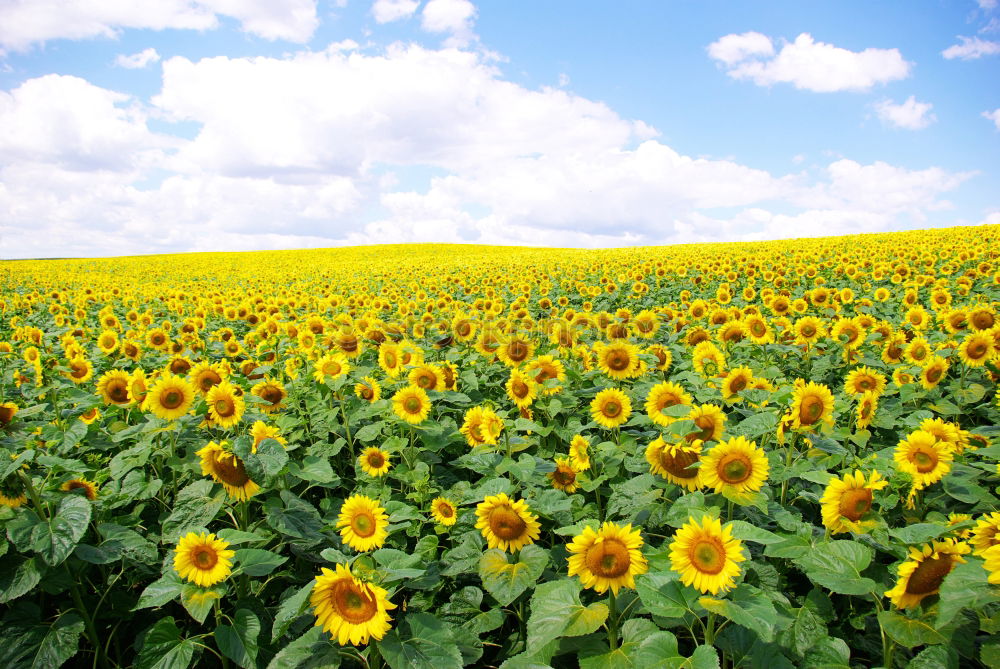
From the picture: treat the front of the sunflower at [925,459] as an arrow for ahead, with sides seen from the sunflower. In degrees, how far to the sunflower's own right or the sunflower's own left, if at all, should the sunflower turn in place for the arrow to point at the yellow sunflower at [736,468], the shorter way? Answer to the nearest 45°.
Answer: approximately 45° to the sunflower's own right

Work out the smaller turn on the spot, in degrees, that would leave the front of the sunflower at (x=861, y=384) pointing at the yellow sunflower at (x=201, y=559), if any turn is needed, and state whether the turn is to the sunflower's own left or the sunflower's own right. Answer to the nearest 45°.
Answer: approximately 45° to the sunflower's own right

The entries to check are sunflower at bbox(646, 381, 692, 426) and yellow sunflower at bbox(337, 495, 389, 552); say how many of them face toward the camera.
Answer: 2

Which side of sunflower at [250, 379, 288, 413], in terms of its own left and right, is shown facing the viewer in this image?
front

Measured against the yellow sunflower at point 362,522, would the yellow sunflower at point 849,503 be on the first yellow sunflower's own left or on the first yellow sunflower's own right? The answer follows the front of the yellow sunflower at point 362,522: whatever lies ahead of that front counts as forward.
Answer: on the first yellow sunflower's own left

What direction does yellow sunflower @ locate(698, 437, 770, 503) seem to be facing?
toward the camera

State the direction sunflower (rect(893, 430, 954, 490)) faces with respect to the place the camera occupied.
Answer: facing the viewer

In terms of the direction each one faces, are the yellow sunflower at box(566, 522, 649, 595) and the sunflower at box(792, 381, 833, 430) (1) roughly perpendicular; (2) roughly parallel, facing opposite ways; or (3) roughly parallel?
roughly parallel

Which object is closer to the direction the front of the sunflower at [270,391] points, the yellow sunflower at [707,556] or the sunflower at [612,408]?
the yellow sunflower

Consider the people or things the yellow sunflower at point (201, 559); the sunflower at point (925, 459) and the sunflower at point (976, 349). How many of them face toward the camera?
3

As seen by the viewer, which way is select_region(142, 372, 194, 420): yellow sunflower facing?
toward the camera
